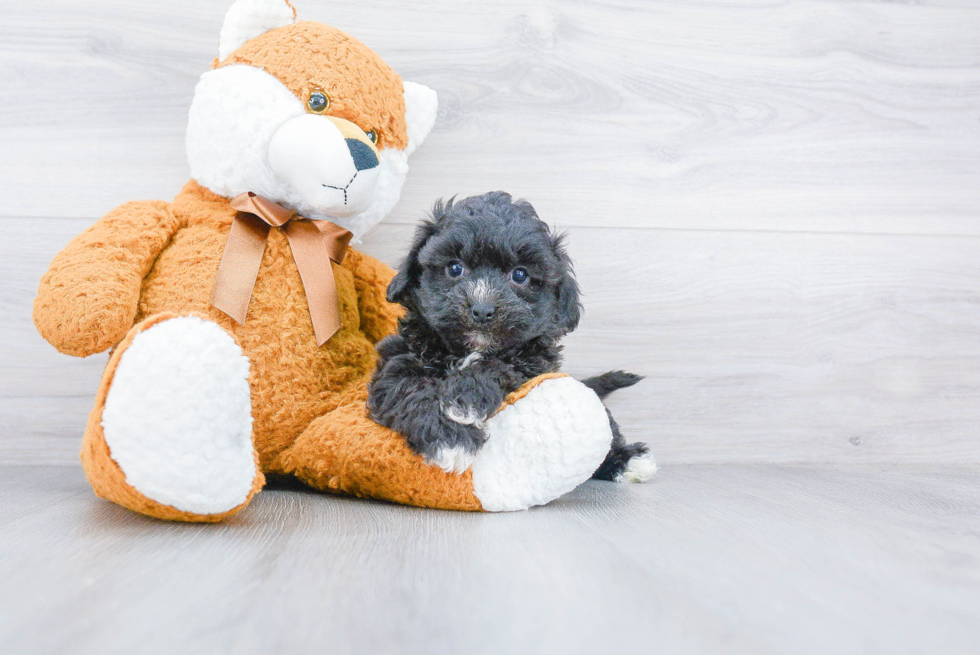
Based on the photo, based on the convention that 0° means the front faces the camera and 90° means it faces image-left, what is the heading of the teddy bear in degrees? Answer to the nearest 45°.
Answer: approximately 315°
